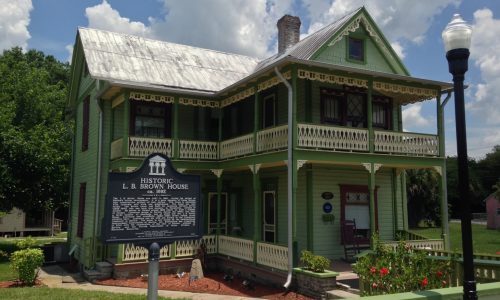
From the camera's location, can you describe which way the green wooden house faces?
facing the viewer and to the right of the viewer

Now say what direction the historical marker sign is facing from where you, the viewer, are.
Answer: facing the viewer

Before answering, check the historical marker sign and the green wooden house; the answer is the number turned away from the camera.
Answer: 0

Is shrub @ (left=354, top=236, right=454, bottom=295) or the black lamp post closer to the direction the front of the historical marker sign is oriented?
the black lamp post

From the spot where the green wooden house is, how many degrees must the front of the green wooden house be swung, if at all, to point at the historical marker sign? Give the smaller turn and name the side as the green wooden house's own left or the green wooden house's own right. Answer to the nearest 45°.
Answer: approximately 45° to the green wooden house's own right

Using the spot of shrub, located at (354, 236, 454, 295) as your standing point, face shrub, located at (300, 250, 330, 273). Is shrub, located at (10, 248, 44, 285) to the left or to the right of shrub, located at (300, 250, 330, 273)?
left

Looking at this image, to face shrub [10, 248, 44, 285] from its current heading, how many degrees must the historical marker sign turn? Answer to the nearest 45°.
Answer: approximately 135° to its right

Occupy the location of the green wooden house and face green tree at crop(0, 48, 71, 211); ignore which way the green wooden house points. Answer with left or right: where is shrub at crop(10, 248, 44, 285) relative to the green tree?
left

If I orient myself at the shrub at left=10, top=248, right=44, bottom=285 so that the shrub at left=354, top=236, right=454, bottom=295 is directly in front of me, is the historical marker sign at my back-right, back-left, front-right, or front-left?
front-right
